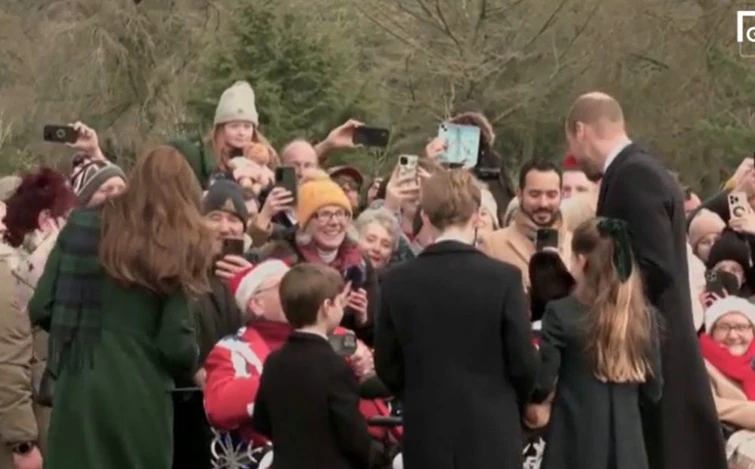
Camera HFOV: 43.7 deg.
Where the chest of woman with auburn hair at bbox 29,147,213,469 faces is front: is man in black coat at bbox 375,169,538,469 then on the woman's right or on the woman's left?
on the woman's right

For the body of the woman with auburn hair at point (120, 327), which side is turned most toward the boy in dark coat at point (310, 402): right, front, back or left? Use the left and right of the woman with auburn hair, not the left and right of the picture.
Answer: right

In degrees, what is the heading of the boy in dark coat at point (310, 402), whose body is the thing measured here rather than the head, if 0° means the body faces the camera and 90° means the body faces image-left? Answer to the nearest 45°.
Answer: approximately 225°

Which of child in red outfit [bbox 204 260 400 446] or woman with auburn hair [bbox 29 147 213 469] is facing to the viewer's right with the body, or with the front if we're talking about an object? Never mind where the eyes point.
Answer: the child in red outfit

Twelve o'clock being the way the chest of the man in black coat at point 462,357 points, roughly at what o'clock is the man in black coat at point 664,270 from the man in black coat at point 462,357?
the man in black coat at point 664,270 is roughly at 2 o'clock from the man in black coat at point 462,357.

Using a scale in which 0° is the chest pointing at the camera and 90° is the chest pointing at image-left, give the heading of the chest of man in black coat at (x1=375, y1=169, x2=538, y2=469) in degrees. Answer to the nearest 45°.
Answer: approximately 180°

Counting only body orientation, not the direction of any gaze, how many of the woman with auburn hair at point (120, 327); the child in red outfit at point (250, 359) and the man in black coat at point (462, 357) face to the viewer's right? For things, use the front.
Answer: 1

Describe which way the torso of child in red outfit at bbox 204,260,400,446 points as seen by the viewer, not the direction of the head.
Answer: to the viewer's right

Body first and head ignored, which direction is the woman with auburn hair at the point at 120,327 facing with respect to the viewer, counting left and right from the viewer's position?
facing away from the viewer

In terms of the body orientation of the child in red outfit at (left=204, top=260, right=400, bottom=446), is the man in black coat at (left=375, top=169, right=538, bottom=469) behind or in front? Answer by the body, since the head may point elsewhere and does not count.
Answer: in front
